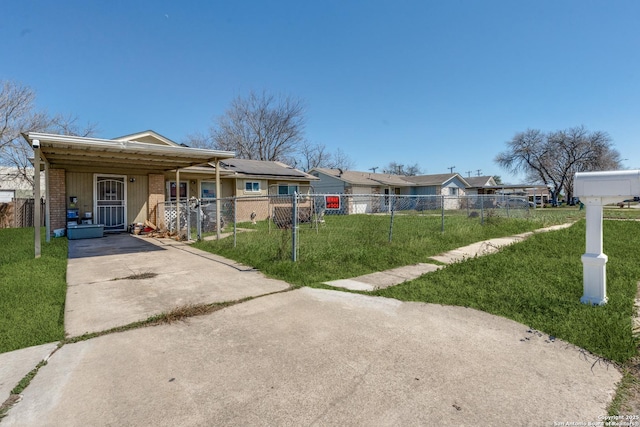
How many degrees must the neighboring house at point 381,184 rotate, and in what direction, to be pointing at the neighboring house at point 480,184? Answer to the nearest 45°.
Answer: approximately 90° to its left

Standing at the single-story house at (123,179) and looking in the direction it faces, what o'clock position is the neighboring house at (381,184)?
The neighboring house is roughly at 8 o'clock from the single-story house.

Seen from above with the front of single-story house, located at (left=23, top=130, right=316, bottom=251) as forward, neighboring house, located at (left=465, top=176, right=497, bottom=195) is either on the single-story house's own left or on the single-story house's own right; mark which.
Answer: on the single-story house's own left

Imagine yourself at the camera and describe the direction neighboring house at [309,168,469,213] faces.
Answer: facing the viewer and to the right of the viewer

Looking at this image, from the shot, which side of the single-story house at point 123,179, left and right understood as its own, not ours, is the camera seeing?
front

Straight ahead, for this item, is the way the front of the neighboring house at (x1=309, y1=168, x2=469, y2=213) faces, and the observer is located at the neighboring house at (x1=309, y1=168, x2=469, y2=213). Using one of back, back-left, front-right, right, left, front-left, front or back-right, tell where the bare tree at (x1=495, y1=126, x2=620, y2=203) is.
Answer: left

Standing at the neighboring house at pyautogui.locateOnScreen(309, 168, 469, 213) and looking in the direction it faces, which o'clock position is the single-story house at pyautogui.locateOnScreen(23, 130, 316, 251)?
The single-story house is roughly at 2 o'clock from the neighboring house.

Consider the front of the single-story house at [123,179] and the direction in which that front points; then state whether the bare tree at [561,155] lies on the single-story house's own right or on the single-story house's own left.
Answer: on the single-story house's own left

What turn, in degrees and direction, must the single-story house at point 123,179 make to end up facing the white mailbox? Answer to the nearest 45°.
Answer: approximately 45° to its left

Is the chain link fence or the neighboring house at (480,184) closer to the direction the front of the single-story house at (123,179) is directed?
the chain link fence
